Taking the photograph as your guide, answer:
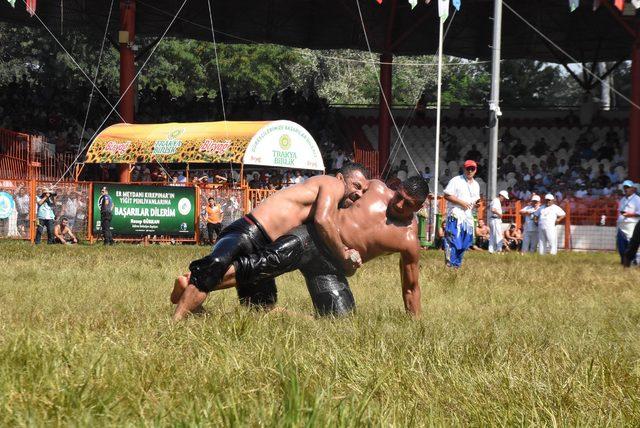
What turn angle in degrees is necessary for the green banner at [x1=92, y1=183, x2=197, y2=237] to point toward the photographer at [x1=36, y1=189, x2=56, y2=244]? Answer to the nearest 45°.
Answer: approximately 90° to its right

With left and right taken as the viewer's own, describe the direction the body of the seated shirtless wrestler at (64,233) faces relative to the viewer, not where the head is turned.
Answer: facing the viewer

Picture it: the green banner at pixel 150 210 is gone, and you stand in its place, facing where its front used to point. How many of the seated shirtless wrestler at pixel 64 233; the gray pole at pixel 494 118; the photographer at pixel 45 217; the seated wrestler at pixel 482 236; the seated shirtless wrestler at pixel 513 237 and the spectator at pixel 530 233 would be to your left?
4

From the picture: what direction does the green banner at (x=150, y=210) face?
toward the camera

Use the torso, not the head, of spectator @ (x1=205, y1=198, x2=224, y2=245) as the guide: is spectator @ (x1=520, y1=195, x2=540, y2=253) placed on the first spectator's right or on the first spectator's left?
on the first spectator's left

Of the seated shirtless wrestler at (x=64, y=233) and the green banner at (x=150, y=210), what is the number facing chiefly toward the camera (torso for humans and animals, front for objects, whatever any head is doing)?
2

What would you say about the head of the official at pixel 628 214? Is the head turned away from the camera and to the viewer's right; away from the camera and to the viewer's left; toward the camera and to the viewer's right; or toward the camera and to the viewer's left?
toward the camera and to the viewer's left

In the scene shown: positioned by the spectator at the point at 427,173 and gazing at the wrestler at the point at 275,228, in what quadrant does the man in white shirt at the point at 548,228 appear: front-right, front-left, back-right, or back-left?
front-left

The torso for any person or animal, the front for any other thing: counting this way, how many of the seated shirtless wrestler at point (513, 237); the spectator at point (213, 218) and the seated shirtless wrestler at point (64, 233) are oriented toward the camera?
3

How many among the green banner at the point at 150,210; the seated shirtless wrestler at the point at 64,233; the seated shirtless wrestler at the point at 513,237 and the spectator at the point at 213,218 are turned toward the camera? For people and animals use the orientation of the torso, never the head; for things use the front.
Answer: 4

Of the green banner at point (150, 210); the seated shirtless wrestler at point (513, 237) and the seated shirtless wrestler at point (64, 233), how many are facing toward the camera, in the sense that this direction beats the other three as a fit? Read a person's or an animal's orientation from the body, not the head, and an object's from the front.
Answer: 3

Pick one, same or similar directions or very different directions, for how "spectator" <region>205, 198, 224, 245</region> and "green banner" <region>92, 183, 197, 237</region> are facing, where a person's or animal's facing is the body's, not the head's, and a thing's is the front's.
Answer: same or similar directions

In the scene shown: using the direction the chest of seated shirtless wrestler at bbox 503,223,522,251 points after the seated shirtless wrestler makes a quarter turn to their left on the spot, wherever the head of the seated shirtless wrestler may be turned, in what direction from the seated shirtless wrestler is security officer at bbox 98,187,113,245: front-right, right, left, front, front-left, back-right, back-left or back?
back-right

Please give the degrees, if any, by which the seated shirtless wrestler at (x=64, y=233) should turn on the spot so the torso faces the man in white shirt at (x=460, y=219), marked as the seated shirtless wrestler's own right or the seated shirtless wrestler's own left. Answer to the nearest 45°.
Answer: approximately 45° to the seated shirtless wrestler's own left
